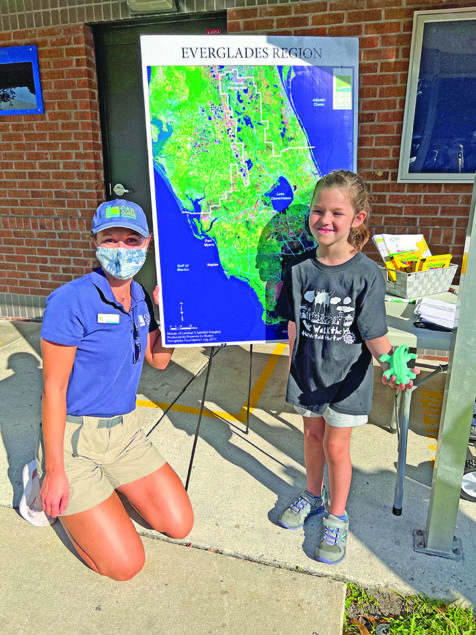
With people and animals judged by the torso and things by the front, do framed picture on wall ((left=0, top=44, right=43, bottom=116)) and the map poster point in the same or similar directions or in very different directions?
same or similar directions

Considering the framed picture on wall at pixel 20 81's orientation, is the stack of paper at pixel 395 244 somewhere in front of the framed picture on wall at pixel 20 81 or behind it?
in front

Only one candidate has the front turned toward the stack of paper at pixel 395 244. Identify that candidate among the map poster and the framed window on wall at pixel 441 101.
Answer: the framed window on wall

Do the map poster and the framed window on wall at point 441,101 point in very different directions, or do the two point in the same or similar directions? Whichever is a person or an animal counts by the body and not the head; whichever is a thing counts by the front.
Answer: same or similar directions

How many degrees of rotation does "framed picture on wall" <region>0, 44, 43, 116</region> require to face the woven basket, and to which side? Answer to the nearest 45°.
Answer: approximately 45° to its left

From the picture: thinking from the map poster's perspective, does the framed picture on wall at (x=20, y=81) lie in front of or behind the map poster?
behind

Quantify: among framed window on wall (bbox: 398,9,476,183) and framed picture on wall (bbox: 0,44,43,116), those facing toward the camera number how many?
2

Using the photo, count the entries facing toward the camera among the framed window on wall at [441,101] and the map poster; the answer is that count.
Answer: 2

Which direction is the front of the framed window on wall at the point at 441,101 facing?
toward the camera

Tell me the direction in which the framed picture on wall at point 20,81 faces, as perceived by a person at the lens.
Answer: facing the viewer

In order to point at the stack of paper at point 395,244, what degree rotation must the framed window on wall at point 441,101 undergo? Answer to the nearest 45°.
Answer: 0° — it already faces it

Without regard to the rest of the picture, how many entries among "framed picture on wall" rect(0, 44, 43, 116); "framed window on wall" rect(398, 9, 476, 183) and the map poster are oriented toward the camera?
3

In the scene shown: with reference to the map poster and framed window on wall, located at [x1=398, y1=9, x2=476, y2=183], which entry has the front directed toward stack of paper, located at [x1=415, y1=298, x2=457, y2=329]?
the framed window on wall

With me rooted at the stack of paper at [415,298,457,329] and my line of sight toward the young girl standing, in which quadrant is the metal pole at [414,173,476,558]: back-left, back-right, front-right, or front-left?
front-left

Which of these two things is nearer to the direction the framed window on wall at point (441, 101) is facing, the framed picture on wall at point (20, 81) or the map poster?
the map poster

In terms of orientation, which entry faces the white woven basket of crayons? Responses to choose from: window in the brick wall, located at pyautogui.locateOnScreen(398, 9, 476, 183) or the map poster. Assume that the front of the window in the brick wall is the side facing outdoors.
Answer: the window in the brick wall
